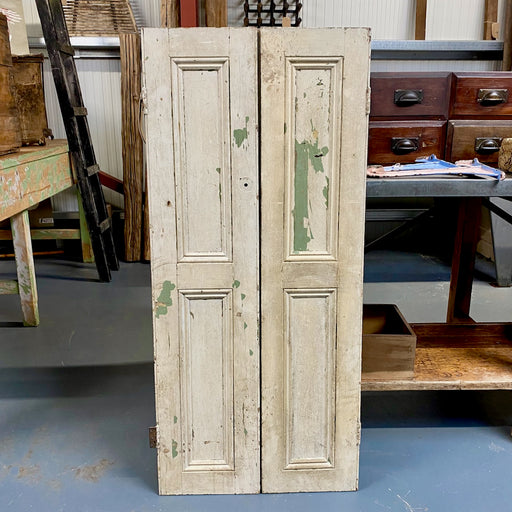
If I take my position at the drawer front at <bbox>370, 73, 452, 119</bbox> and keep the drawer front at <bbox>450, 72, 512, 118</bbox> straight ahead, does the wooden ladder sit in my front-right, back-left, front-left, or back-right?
back-left

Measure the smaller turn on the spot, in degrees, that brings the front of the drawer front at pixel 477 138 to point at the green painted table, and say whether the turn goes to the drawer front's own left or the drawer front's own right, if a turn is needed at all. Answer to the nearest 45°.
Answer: approximately 90° to the drawer front's own right

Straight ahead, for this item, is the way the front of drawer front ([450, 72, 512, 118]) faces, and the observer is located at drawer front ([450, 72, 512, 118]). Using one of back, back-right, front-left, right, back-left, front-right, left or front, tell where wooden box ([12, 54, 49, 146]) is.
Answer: right

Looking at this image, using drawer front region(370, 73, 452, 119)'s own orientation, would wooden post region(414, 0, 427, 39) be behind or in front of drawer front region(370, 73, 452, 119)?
behind

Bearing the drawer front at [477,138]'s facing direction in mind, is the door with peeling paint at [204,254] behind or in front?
in front

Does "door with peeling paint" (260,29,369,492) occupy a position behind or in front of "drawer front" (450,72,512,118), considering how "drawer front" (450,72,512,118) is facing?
in front

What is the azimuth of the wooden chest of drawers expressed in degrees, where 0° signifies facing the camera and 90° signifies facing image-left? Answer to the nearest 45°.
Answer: approximately 0°

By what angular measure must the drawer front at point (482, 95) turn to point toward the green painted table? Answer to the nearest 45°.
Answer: approximately 90° to its right
